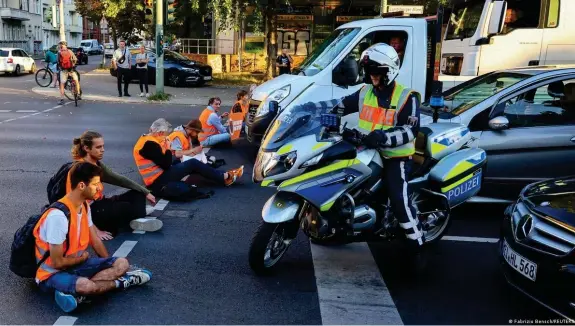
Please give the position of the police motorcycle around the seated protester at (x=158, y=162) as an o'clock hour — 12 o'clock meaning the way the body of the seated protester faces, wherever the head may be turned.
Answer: The police motorcycle is roughly at 2 o'clock from the seated protester.

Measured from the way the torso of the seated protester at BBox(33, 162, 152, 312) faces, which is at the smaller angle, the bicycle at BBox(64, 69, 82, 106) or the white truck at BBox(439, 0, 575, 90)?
the white truck

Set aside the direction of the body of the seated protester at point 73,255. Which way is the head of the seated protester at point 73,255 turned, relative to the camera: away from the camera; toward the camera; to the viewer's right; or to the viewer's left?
to the viewer's right

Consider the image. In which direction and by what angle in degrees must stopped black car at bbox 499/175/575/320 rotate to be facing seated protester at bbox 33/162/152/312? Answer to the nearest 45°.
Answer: approximately 45° to its right

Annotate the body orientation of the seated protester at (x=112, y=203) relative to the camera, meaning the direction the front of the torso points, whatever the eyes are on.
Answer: to the viewer's right

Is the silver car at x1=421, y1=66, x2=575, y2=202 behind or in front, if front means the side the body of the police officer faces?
behind

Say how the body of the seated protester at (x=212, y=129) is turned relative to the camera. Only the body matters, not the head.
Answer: to the viewer's right

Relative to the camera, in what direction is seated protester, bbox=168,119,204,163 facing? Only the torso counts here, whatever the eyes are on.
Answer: to the viewer's right

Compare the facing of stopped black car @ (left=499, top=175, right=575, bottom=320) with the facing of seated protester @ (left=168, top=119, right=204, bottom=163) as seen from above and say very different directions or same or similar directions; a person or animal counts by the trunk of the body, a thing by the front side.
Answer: very different directions

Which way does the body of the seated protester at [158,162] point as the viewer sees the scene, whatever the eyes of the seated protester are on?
to the viewer's right

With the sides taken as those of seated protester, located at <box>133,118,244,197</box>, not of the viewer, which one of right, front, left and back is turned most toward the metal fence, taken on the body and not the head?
left
